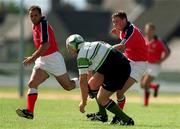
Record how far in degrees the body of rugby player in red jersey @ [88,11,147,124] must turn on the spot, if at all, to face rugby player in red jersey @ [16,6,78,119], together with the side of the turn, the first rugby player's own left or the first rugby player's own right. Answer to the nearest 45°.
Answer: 0° — they already face them

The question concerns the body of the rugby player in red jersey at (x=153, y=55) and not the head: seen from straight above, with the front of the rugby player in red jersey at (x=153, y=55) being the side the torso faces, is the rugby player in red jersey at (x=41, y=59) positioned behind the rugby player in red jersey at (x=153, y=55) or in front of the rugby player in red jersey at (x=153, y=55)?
in front

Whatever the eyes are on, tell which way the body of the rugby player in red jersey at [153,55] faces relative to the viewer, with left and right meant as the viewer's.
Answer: facing the viewer and to the left of the viewer

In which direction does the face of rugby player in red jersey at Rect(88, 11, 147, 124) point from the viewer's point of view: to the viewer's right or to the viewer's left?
to the viewer's left

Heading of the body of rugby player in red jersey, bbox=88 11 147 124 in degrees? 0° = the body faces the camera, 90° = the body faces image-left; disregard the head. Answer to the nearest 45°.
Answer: approximately 90°
